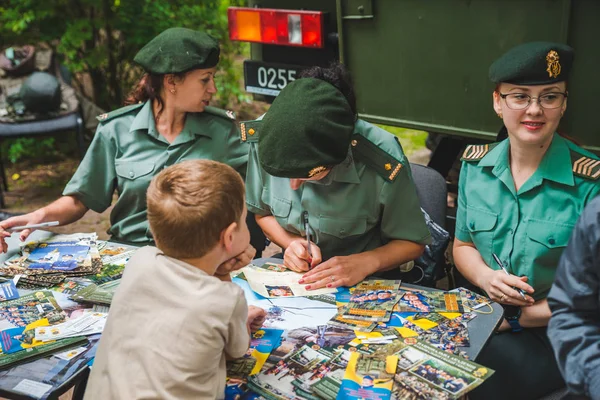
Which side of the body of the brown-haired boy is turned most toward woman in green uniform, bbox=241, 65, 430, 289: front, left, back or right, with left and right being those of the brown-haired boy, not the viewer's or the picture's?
front

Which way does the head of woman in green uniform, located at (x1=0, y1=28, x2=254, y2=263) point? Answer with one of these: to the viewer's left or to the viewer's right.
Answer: to the viewer's right

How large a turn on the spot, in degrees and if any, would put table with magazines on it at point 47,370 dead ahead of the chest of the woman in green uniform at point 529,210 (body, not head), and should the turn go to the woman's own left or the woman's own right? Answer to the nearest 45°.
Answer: approximately 45° to the woman's own right

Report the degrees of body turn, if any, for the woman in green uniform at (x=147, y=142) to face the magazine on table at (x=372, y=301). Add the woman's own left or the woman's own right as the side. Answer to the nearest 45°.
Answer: approximately 45° to the woman's own left

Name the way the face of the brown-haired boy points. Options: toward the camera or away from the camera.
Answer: away from the camera

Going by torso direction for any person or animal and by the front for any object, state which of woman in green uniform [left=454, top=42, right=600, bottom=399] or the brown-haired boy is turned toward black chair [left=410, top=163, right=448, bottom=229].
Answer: the brown-haired boy

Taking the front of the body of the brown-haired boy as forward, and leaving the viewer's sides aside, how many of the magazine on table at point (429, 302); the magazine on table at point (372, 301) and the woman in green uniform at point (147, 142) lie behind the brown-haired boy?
0

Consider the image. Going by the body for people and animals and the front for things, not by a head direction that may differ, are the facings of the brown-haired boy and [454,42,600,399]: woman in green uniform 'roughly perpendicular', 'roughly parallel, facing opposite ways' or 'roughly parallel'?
roughly parallel, facing opposite ways

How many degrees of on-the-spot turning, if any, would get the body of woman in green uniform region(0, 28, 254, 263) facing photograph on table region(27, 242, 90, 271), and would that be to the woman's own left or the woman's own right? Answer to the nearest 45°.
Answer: approximately 45° to the woman's own right

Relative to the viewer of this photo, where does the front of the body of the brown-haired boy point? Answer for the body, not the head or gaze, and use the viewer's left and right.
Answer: facing away from the viewer and to the right of the viewer

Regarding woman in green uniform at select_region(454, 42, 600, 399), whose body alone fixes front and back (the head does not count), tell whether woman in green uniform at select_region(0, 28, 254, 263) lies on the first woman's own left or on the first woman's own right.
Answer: on the first woman's own right

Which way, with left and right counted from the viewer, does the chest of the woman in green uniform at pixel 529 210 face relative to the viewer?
facing the viewer

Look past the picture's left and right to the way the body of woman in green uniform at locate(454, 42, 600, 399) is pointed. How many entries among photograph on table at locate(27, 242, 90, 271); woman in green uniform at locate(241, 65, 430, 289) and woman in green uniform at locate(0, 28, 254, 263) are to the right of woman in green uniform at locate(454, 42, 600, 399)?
3

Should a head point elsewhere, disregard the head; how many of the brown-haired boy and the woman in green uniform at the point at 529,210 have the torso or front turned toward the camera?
1
